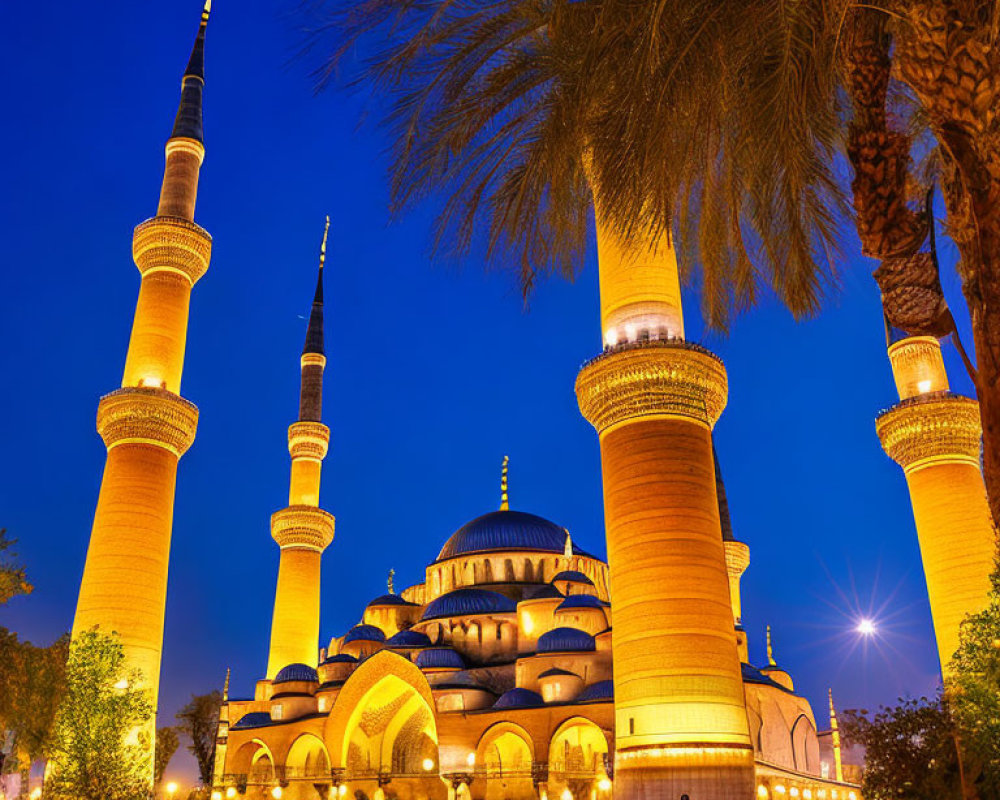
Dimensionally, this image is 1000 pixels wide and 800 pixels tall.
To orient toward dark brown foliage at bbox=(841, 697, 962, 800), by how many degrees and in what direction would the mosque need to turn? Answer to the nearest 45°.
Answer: approximately 45° to its left

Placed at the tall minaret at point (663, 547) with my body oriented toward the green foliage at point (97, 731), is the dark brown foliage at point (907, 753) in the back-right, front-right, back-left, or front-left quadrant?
back-left

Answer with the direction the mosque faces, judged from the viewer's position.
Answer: facing the viewer and to the left of the viewer

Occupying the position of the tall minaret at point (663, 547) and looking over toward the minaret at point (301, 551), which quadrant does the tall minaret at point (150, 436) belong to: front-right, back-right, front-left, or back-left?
front-left

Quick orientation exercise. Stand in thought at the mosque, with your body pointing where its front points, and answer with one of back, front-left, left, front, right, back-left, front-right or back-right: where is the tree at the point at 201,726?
right
